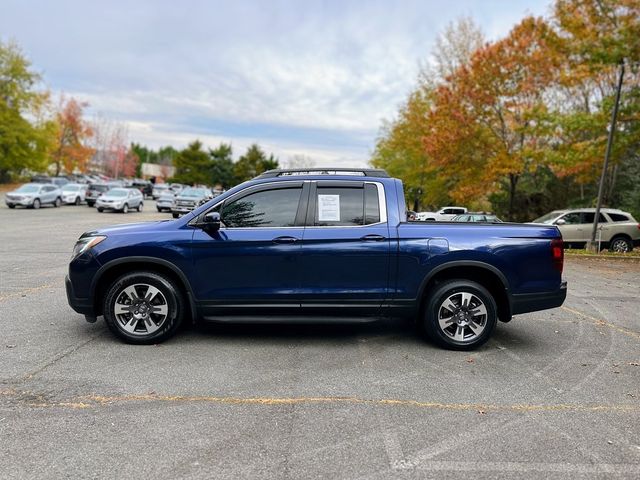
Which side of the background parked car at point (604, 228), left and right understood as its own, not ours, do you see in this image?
left

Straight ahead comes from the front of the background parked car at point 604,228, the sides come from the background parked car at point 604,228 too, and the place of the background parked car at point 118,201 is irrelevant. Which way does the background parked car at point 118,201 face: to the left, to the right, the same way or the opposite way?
to the left

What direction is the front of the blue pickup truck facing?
to the viewer's left

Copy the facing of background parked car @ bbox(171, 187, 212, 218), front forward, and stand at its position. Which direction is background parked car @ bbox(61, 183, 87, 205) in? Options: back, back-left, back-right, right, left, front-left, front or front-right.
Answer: right

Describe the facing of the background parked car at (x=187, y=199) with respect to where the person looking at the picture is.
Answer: facing the viewer and to the left of the viewer

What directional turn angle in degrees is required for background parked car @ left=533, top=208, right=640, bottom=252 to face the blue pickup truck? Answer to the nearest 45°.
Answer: approximately 90° to its left

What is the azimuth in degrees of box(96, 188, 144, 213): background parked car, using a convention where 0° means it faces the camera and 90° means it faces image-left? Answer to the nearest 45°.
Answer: approximately 45°

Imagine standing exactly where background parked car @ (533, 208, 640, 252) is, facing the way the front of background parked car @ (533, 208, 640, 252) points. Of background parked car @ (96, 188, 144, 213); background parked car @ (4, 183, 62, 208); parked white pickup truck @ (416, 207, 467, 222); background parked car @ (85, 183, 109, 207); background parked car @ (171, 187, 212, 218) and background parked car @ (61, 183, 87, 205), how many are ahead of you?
6

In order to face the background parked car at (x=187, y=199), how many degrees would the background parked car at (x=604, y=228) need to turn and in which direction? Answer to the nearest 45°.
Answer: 0° — it already faces it

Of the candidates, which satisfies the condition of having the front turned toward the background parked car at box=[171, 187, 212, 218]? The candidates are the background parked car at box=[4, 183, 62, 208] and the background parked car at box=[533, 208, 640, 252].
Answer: the background parked car at box=[533, 208, 640, 252]

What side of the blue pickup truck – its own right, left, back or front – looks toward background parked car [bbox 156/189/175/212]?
right

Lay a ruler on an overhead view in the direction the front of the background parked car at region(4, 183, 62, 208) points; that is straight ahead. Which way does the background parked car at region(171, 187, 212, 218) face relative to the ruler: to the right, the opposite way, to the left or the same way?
the same way

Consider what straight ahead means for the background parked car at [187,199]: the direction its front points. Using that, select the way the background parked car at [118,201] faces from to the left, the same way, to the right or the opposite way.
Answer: the same way

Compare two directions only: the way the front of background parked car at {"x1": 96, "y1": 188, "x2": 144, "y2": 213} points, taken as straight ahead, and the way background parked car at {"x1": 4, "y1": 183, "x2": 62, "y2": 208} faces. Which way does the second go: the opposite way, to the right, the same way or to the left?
the same way

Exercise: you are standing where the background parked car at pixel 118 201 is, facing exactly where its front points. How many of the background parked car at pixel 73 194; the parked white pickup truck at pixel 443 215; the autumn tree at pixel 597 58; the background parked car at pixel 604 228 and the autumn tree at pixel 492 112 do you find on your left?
4

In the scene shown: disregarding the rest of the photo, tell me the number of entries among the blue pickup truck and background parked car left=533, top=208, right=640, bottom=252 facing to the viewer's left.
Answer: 2

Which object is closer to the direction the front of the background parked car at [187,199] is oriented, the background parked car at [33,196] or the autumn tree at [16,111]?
the background parked car
